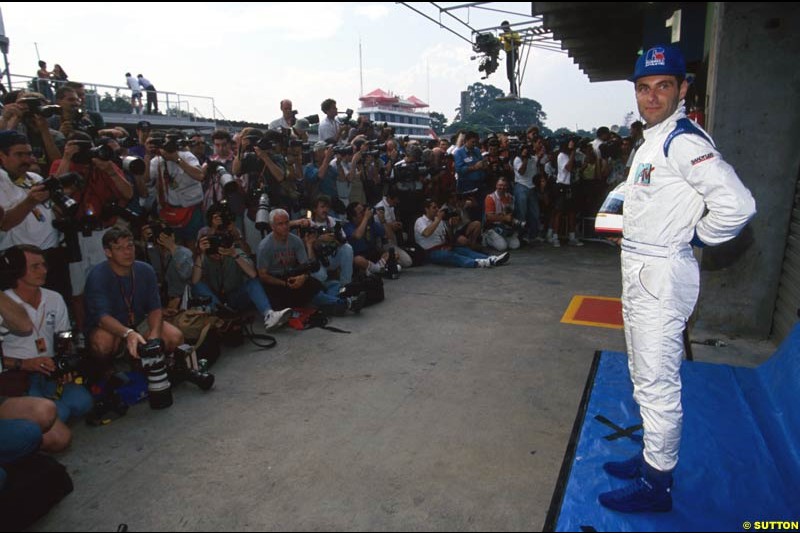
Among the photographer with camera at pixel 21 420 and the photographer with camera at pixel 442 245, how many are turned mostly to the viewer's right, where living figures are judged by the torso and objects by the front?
2

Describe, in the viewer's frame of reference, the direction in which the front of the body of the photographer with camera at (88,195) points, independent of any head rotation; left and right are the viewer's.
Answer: facing the viewer and to the right of the viewer

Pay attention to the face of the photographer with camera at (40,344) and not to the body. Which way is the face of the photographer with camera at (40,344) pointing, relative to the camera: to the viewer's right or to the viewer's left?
to the viewer's right

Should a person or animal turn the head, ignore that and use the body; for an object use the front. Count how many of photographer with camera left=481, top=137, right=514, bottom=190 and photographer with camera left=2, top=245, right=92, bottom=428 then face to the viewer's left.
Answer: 0

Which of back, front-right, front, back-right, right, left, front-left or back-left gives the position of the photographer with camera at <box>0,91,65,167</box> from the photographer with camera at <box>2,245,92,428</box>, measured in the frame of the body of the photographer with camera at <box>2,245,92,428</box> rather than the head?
back-left

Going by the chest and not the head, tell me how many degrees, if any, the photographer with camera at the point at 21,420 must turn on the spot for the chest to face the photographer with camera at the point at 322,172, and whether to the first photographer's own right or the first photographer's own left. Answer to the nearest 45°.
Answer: approximately 45° to the first photographer's own left

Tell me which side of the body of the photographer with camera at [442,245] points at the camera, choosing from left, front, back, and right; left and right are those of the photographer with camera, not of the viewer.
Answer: right

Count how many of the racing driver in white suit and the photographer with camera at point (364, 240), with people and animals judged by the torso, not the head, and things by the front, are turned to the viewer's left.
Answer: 1

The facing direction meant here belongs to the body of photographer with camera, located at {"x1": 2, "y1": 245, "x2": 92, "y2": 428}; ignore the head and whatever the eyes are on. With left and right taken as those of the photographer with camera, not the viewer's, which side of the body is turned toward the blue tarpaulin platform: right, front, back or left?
front

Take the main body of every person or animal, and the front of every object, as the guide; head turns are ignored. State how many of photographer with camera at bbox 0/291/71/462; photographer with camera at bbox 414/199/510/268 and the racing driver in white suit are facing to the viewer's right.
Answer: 2

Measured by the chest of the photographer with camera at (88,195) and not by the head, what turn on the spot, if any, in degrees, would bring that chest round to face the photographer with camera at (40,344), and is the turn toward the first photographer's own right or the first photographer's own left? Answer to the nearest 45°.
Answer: approximately 45° to the first photographer's own right

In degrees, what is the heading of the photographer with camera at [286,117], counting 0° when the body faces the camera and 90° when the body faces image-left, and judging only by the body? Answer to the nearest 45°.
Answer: approximately 315°

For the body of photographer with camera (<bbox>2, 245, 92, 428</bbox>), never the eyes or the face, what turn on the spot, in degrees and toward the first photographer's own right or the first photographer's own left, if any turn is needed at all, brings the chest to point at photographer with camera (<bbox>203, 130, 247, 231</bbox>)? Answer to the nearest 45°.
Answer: approximately 90° to the first photographer's own left

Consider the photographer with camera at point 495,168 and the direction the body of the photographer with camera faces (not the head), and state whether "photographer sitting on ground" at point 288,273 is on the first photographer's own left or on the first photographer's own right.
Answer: on the first photographer's own right

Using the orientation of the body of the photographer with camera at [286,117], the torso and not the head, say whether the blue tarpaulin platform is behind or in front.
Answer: in front
